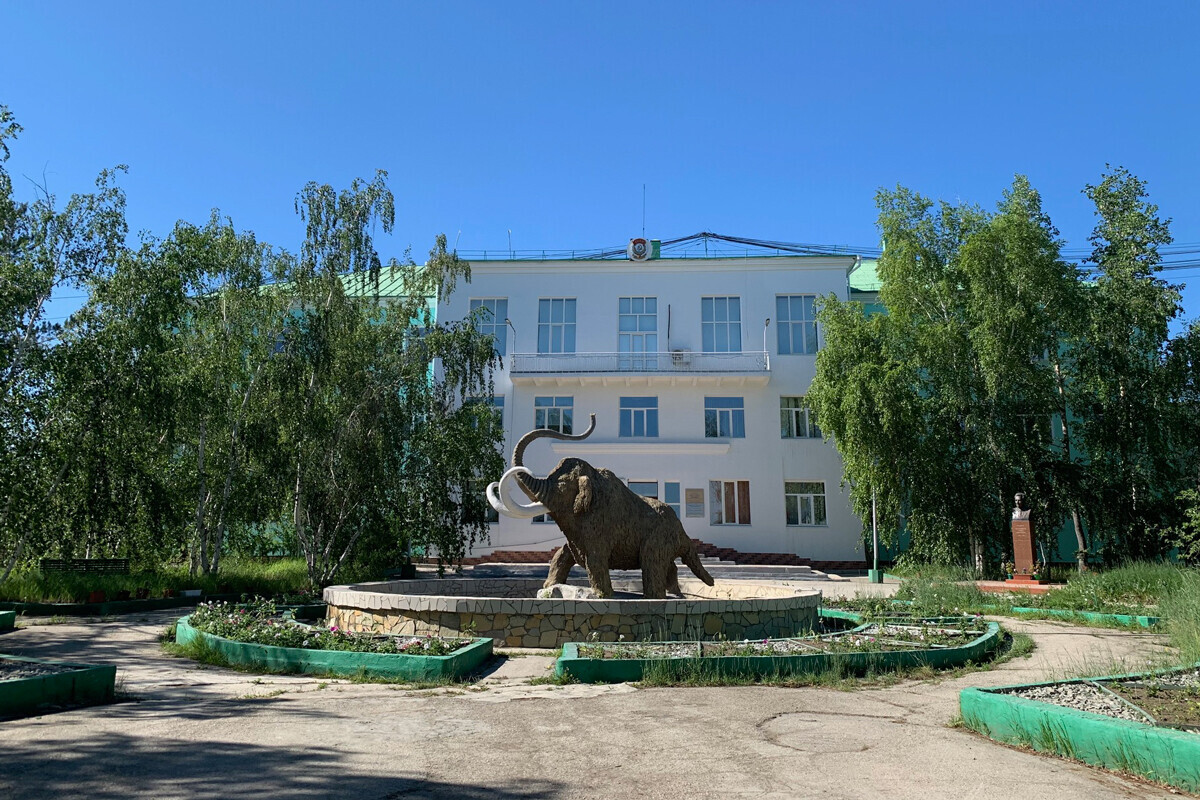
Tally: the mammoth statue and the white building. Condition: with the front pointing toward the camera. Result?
1

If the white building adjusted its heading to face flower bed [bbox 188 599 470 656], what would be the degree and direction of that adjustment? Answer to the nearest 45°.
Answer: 0° — it already faces it

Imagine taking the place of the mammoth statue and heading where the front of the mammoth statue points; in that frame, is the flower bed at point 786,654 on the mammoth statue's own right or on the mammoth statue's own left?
on the mammoth statue's own left

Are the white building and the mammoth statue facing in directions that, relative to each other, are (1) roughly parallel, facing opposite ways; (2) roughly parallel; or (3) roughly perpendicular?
roughly perpendicular

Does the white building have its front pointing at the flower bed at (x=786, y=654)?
yes

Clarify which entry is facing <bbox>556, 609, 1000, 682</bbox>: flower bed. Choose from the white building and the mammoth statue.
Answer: the white building

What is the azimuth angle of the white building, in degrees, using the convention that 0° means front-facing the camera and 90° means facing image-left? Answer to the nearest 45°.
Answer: approximately 0°

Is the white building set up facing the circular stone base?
yes

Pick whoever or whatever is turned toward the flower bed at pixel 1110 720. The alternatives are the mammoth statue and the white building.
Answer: the white building

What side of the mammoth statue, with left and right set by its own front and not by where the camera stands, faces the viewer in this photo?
left

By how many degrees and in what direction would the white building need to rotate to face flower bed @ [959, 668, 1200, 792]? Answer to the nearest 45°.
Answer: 0° — it already faces it
